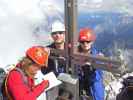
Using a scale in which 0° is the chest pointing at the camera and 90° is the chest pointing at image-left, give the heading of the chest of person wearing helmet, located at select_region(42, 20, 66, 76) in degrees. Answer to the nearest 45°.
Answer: approximately 0°

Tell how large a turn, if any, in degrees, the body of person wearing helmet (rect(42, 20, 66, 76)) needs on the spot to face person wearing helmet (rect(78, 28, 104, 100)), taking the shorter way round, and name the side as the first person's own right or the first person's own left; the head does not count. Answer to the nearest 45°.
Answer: approximately 45° to the first person's own left

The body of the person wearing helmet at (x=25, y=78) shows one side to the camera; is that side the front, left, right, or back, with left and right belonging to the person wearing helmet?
right

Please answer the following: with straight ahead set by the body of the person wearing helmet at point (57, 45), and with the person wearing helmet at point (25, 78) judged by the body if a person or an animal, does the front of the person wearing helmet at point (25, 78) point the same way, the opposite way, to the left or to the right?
to the left

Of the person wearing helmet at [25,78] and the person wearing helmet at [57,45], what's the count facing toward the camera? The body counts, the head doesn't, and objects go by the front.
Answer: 1

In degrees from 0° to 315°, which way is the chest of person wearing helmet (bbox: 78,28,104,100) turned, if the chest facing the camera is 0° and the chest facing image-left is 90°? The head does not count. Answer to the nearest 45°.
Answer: approximately 45°
